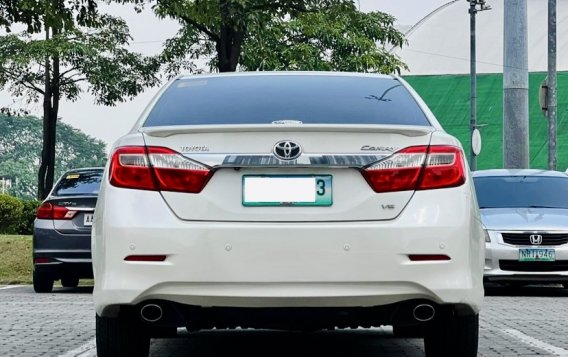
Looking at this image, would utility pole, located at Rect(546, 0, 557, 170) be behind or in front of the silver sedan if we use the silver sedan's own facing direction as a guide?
behind

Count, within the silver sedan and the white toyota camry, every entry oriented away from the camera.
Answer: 1

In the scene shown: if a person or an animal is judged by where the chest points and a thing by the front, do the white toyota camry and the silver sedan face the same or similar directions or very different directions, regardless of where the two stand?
very different directions

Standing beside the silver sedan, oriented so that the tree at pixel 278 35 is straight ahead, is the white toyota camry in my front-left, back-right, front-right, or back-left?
back-left

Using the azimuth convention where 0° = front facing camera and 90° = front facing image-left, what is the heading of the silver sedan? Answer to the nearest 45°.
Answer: approximately 0°

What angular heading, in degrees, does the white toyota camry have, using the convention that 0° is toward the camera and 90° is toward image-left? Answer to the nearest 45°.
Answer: approximately 180°

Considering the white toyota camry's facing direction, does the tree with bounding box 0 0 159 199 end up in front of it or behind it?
in front

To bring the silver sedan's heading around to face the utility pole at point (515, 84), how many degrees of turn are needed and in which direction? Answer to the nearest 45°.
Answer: approximately 180°

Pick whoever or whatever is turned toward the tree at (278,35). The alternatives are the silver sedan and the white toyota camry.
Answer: the white toyota camry
